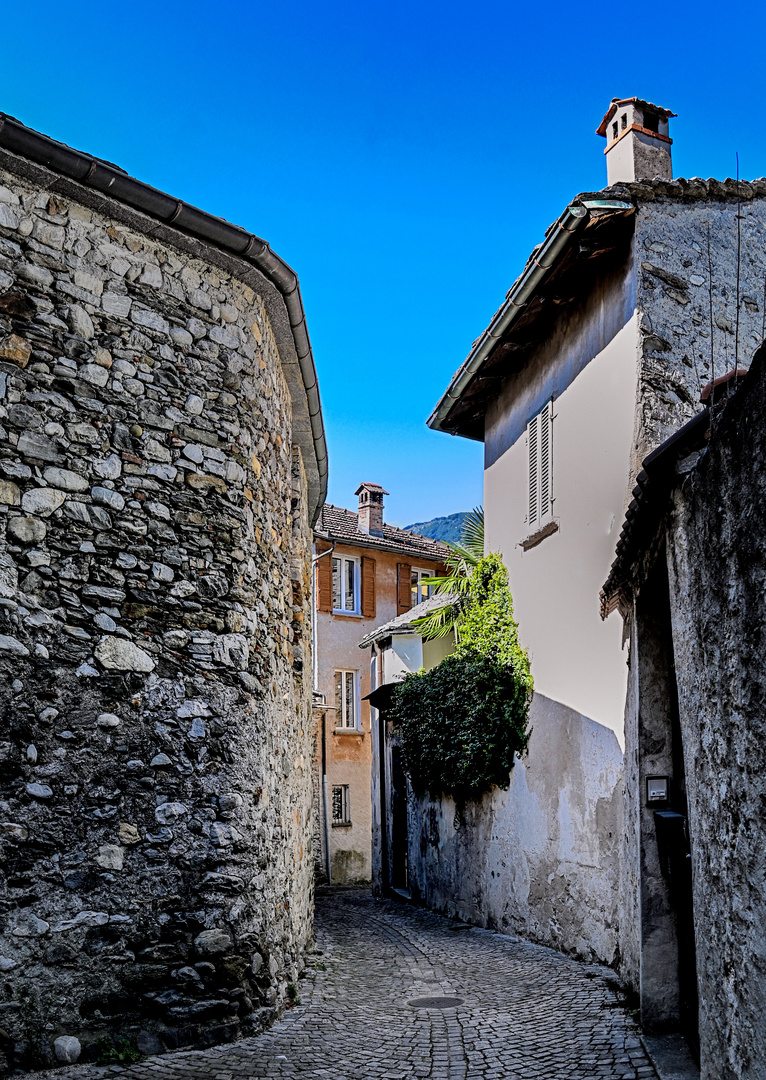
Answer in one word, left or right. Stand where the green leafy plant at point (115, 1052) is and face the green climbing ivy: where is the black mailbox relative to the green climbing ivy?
right

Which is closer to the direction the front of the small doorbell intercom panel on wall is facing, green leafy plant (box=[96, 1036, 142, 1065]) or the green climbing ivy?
the green leafy plant

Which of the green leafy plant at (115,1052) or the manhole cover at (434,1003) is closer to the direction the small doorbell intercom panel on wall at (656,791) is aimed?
the green leafy plant

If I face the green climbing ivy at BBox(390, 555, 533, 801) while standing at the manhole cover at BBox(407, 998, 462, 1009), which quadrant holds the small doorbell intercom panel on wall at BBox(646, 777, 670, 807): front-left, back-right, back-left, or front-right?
back-right

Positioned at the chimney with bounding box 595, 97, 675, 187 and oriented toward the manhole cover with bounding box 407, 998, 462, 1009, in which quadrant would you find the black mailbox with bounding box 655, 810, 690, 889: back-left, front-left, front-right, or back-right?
front-left

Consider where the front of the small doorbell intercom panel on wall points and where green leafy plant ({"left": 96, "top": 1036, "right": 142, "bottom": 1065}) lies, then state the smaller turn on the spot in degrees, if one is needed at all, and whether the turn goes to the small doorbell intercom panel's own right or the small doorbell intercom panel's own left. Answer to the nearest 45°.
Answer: approximately 45° to the small doorbell intercom panel's own right

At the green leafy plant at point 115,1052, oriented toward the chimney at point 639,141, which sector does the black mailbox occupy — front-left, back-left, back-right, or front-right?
front-right

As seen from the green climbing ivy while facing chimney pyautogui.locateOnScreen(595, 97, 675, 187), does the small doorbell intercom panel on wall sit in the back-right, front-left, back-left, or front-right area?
front-right
